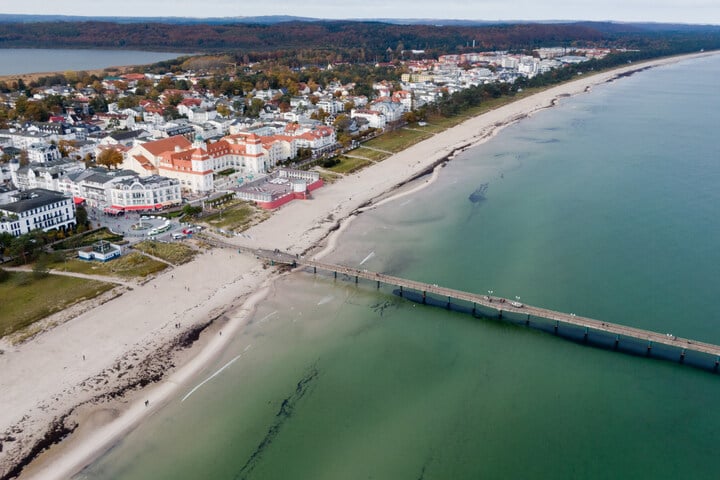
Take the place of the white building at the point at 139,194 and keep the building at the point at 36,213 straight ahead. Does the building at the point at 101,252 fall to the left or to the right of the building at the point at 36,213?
left

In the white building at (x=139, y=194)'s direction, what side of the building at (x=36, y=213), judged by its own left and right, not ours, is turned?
left

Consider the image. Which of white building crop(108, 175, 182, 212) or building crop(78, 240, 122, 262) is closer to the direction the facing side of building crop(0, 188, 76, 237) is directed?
the building

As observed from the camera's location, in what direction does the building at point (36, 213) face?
facing the viewer and to the right of the viewer

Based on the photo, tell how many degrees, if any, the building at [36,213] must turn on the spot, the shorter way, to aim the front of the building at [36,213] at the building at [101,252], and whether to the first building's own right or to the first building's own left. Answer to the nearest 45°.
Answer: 0° — it already faces it

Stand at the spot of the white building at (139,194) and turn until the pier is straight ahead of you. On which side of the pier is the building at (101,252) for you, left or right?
right
